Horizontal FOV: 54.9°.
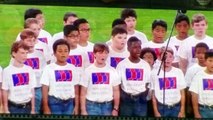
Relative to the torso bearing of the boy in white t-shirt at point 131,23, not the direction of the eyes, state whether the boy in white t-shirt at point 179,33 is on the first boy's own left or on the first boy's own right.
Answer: on the first boy's own left

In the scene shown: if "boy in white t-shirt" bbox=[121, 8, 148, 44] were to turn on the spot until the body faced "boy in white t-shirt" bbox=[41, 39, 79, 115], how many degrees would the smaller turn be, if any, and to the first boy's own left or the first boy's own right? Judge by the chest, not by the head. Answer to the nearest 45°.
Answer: approximately 90° to the first boy's own right

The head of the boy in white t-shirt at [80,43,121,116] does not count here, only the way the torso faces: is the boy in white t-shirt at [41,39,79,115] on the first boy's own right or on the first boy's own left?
on the first boy's own right

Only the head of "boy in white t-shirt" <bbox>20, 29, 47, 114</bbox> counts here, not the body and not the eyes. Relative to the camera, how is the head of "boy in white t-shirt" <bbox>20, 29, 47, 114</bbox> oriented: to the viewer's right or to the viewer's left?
to the viewer's right

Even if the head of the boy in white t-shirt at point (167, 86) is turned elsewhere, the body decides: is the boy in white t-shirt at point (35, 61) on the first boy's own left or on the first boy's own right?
on the first boy's own right

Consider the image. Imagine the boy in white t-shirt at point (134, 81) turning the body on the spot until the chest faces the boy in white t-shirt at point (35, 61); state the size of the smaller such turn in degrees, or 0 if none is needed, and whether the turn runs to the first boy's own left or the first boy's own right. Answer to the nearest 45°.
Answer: approximately 90° to the first boy's own right
